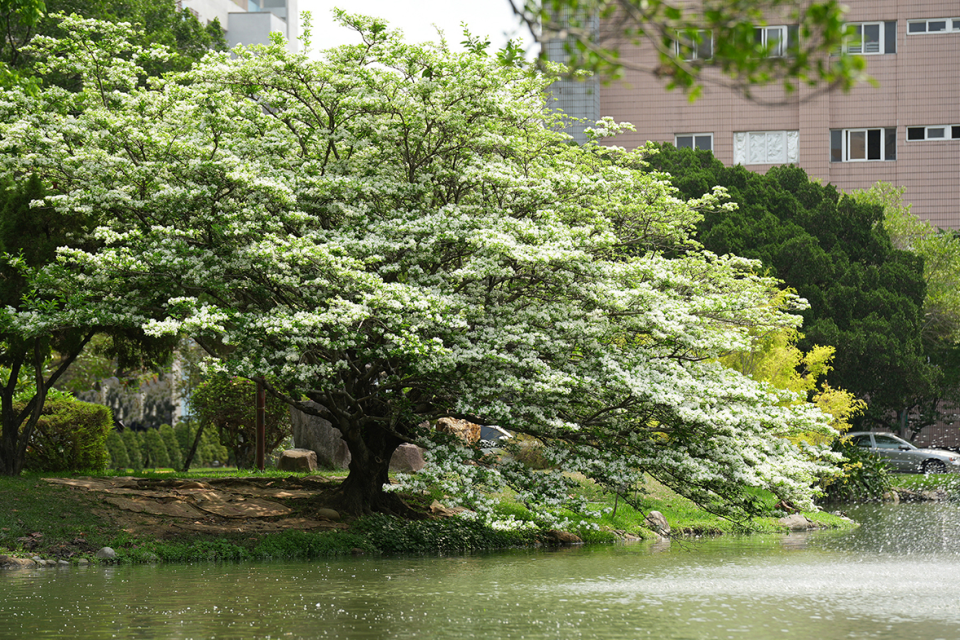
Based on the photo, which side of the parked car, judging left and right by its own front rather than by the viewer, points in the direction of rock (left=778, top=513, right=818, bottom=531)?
right
